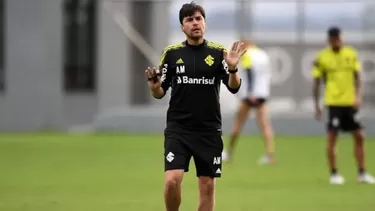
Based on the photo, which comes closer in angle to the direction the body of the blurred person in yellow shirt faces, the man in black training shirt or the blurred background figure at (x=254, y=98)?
the man in black training shirt

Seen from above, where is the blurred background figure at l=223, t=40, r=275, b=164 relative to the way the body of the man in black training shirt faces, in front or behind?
behind

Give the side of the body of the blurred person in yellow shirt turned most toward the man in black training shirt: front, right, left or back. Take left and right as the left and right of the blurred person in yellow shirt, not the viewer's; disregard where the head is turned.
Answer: front

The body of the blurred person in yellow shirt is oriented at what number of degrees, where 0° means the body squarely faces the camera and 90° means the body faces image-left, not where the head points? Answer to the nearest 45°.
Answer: approximately 0°

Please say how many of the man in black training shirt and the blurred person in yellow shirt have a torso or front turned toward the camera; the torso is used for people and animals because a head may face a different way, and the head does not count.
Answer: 2

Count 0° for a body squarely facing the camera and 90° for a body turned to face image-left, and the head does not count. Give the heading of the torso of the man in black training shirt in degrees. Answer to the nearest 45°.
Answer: approximately 0°

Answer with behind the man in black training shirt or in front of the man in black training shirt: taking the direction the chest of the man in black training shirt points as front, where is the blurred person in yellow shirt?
behind
